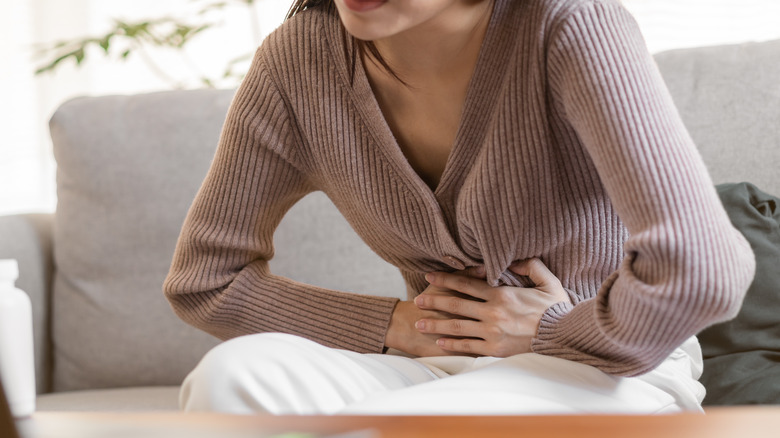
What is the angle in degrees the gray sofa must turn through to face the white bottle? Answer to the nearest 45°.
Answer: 0° — it already faces it

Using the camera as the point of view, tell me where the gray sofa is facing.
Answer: facing the viewer
